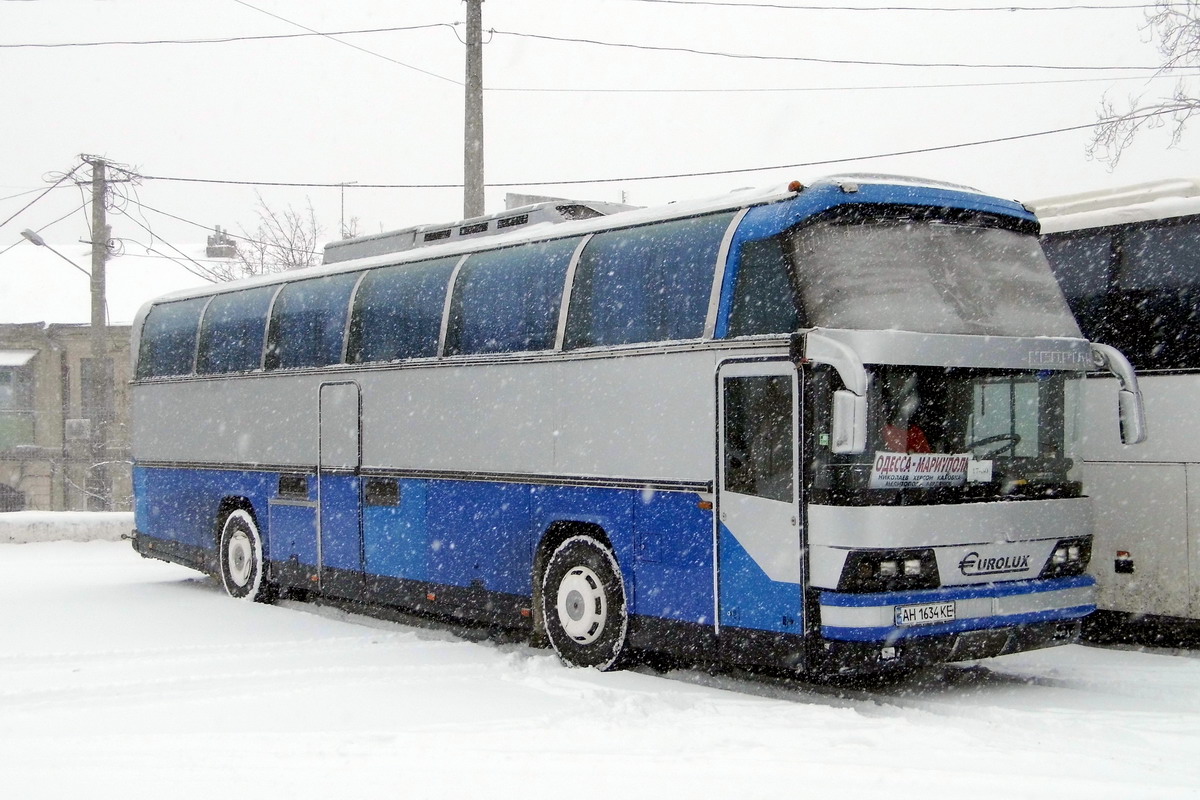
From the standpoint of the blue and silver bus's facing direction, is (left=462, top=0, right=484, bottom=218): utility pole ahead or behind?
behind

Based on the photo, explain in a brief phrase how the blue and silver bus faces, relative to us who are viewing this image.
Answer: facing the viewer and to the right of the viewer
